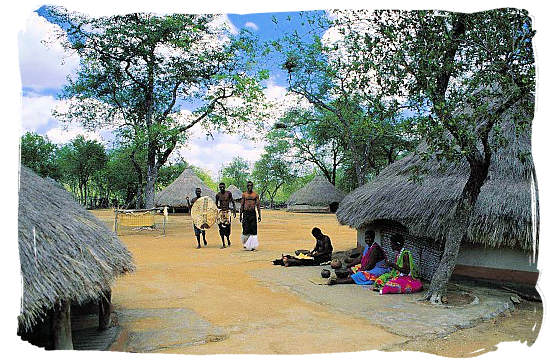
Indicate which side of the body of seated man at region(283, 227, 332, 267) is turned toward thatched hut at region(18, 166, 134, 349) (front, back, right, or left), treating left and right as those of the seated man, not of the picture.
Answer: left

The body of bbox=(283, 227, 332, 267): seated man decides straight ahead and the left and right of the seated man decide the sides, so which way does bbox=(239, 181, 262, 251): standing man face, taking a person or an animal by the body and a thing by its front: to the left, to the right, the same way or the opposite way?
to the left

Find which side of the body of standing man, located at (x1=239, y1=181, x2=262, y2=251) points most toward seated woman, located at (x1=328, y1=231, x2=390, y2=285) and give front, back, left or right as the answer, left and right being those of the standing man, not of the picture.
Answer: front

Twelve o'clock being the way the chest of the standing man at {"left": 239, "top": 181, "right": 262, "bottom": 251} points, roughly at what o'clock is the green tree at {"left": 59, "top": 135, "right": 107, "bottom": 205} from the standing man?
The green tree is roughly at 5 o'clock from the standing man.

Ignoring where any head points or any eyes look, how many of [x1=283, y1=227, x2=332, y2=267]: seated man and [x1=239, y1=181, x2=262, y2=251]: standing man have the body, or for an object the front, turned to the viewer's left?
1

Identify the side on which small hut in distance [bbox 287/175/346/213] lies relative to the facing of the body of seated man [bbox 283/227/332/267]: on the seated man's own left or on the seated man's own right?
on the seated man's own right

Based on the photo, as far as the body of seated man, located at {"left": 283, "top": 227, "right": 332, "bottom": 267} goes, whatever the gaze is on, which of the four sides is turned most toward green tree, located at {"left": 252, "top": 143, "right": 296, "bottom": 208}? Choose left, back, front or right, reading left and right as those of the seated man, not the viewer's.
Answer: right

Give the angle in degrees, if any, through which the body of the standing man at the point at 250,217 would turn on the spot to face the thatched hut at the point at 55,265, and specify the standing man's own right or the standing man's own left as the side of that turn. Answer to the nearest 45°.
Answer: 0° — they already face it

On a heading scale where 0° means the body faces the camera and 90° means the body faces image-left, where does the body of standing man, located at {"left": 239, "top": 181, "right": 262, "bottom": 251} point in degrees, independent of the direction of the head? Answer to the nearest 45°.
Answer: approximately 0°

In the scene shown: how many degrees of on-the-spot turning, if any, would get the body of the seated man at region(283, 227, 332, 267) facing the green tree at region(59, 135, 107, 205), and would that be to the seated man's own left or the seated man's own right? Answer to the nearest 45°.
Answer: approximately 45° to the seated man's own right

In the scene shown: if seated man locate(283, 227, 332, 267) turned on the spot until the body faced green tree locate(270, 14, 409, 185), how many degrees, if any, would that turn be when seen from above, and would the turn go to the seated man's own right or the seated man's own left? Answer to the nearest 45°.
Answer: approximately 90° to the seated man's own right

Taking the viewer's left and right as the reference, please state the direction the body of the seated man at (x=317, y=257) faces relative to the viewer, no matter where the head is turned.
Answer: facing to the left of the viewer

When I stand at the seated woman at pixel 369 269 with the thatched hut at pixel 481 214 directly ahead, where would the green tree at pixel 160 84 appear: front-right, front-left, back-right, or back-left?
front-left
